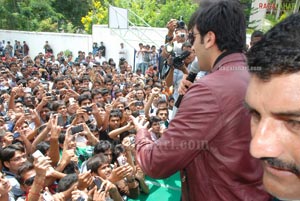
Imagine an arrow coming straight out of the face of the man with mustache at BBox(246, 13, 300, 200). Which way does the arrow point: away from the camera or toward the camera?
toward the camera

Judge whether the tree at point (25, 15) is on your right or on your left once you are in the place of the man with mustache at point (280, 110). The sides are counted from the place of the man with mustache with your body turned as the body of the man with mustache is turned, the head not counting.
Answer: on your right

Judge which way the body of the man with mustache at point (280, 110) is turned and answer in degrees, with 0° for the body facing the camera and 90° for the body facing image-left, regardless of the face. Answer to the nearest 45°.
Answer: approximately 45°
